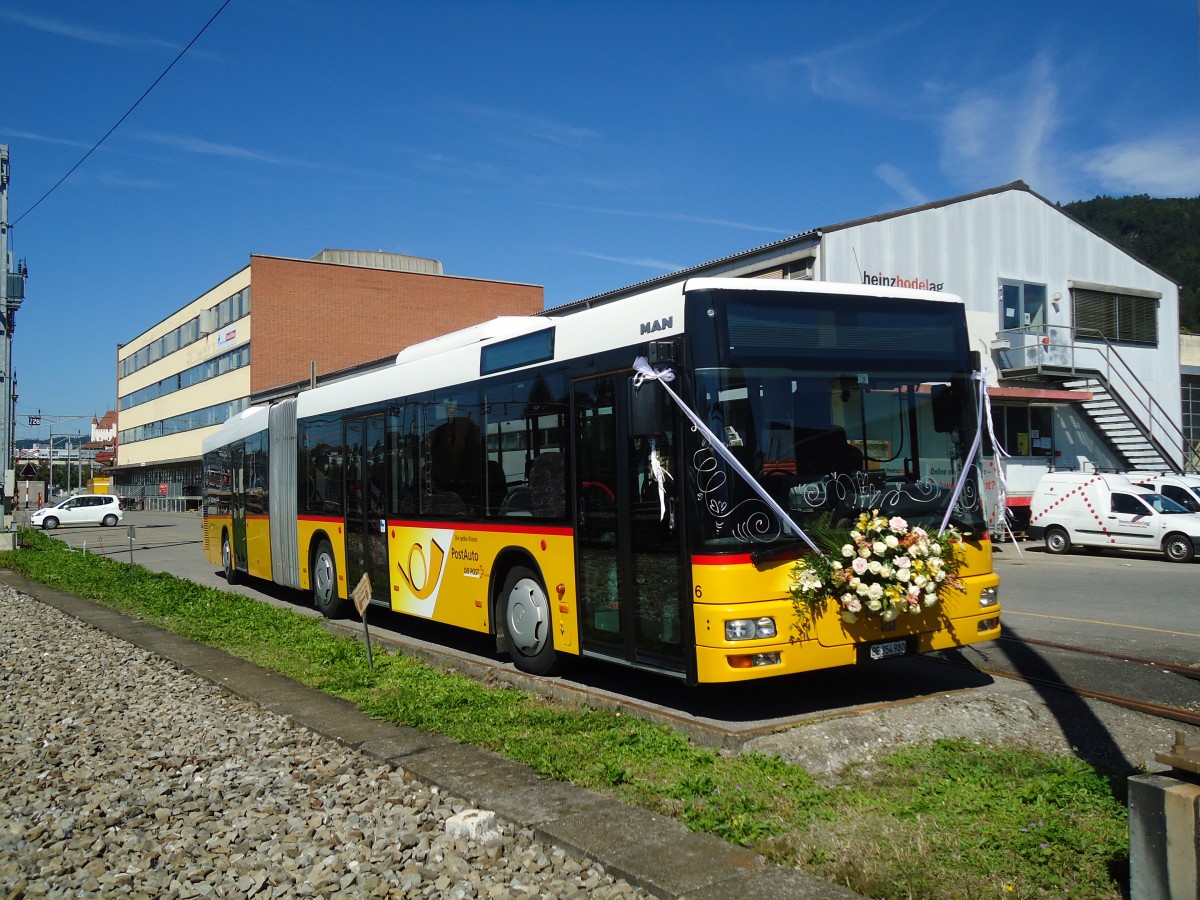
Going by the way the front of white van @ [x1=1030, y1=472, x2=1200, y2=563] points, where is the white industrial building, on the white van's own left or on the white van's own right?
on the white van's own left

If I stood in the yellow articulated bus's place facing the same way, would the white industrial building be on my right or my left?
on my left

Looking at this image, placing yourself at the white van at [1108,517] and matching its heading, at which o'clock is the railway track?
The railway track is roughly at 3 o'clock from the white van.

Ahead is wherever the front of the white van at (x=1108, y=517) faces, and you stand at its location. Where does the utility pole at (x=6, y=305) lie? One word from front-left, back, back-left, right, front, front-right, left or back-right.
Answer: back

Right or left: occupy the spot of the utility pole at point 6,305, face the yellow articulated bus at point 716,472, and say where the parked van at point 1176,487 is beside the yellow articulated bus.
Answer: left

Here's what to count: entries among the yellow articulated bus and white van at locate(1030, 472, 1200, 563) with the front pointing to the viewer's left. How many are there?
0

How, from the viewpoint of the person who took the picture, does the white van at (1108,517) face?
facing to the right of the viewer

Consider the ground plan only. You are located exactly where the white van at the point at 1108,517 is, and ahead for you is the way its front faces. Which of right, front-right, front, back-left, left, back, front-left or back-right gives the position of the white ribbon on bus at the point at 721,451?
right
